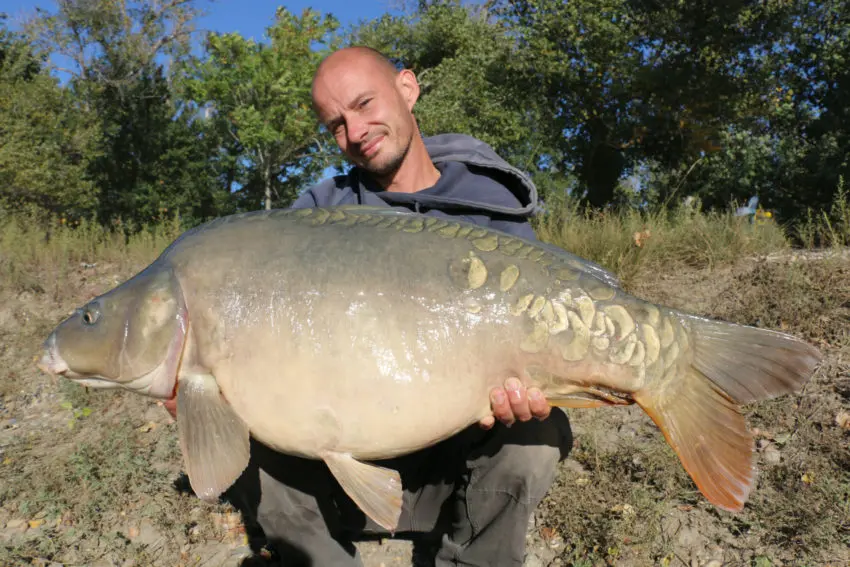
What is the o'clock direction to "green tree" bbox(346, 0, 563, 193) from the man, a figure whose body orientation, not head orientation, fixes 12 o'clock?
The green tree is roughly at 6 o'clock from the man.

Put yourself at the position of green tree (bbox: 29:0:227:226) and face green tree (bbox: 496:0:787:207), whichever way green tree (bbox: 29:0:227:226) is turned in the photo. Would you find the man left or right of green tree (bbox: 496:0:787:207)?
right

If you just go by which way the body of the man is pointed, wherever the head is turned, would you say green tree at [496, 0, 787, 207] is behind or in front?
behind

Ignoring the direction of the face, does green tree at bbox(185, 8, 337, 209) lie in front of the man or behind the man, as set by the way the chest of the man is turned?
behind

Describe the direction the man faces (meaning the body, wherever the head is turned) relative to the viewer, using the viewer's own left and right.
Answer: facing the viewer

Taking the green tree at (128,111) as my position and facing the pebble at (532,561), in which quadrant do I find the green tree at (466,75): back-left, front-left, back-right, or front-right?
front-left

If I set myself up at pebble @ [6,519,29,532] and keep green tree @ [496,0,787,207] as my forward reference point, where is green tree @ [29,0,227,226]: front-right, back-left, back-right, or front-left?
front-left

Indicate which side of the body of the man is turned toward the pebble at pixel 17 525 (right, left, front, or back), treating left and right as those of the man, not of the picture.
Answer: right
